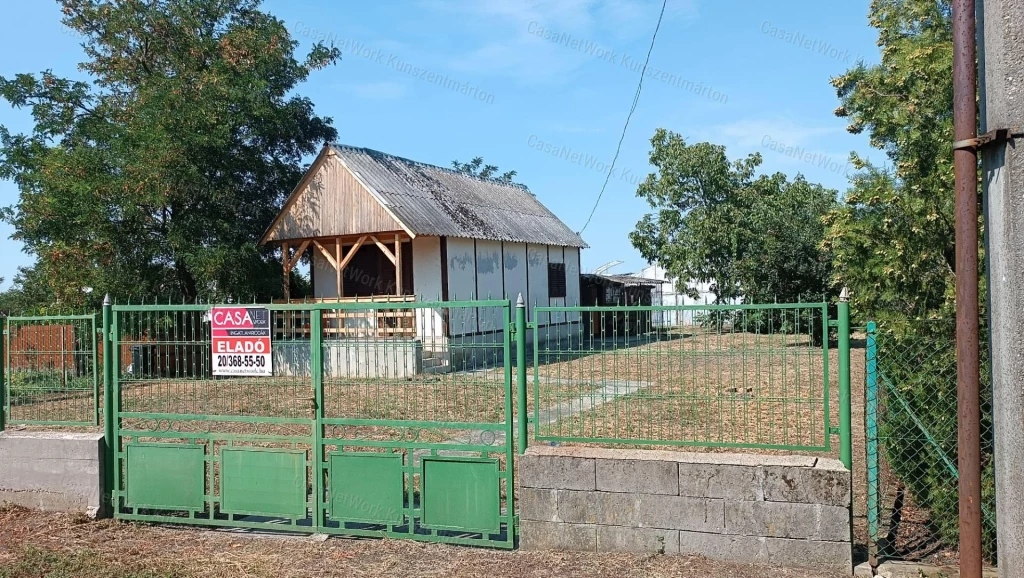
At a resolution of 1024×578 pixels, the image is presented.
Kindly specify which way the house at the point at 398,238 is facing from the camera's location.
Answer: facing the viewer and to the left of the viewer

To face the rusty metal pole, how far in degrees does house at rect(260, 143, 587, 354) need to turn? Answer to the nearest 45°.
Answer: approximately 45° to its left

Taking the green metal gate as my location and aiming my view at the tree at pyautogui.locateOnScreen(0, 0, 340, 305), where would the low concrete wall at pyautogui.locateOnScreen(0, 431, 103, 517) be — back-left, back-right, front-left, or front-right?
front-left

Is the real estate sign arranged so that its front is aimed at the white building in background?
no

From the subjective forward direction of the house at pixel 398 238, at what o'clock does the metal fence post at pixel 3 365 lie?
The metal fence post is roughly at 11 o'clock from the house.

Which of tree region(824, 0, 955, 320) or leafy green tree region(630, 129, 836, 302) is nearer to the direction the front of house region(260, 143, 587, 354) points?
the tree

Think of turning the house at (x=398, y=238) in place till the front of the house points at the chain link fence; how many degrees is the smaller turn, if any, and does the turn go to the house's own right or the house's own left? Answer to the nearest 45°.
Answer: approximately 45° to the house's own left

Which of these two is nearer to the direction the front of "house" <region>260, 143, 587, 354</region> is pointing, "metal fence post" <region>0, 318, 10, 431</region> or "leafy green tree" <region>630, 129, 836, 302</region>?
the metal fence post

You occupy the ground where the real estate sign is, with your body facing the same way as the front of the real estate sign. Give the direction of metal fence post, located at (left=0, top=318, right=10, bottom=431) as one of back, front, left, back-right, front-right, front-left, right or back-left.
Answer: back-right

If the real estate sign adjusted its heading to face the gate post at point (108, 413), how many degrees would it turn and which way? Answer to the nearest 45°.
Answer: approximately 135° to its right

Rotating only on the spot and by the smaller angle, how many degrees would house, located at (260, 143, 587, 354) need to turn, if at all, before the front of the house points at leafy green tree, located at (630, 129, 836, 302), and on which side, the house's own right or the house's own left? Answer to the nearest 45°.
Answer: approximately 180°

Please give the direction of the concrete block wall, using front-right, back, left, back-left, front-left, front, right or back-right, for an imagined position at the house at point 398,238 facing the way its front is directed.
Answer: front-left

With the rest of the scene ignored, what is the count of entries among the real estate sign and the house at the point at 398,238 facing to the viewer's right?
0

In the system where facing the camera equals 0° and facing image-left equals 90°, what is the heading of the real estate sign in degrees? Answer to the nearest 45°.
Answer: approximately 0°

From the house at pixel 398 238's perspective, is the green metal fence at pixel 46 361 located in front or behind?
in front
